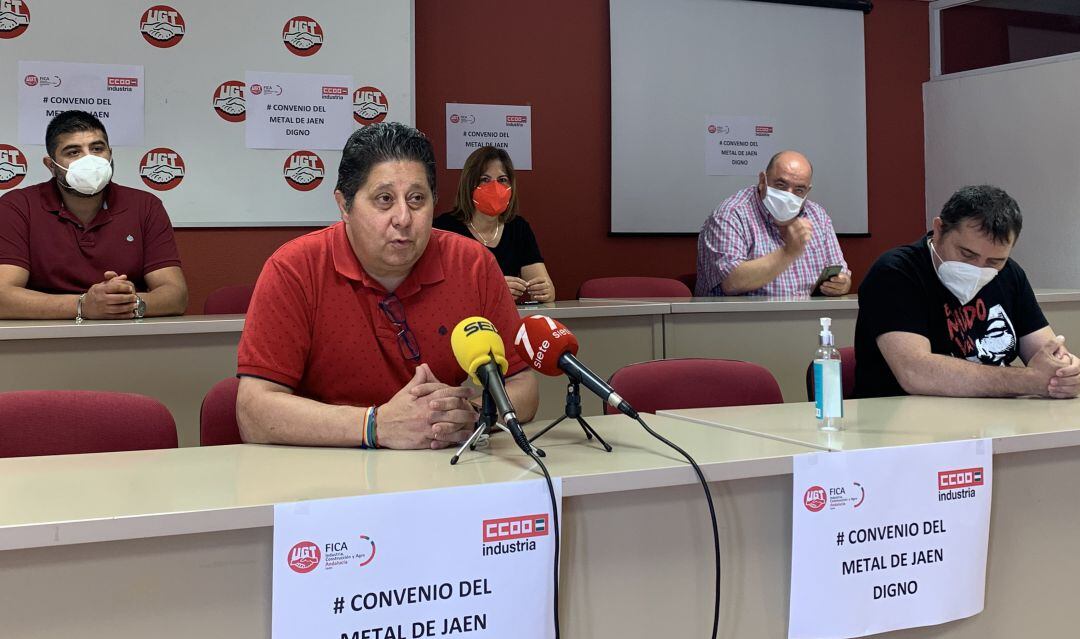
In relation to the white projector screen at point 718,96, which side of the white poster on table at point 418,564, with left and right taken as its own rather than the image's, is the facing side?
back

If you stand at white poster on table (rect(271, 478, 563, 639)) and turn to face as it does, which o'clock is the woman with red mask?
The woman with red mask is roughly at 6 o'clock from the white poster on table.

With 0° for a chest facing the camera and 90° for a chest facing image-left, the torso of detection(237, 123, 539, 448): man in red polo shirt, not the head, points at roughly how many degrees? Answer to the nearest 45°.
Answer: approximately 315°

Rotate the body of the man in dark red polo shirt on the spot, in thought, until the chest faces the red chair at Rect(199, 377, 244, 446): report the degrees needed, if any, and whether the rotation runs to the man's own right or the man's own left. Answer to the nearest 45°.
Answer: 0° — they already face it
